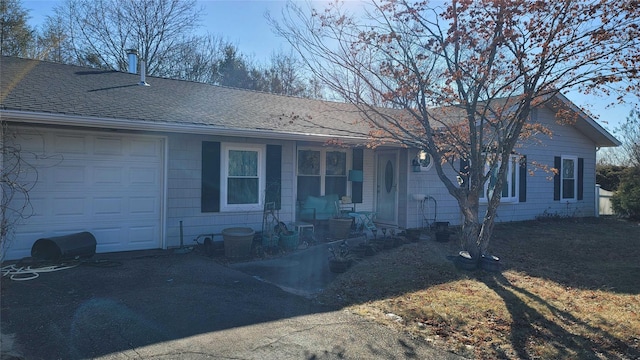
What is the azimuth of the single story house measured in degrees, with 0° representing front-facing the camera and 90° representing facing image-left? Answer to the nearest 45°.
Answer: approximately 315°

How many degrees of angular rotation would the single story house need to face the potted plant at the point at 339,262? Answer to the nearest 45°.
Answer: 0° — it already faces it

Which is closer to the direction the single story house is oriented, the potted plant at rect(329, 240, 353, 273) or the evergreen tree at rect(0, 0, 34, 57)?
the potted plant

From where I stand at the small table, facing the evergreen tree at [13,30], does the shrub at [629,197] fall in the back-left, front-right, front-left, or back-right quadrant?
back-right

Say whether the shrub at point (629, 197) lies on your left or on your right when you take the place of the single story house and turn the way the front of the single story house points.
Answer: on your left

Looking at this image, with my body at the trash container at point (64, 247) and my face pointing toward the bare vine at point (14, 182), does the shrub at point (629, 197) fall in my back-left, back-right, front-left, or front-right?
back-right

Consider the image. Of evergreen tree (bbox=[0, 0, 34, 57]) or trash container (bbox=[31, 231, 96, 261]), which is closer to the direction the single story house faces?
the trash container

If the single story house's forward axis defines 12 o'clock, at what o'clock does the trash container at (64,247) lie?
The trash container is roughly at 3 o'clock from the single story house.

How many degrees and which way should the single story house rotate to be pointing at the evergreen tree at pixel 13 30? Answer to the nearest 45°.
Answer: approximately 180°
